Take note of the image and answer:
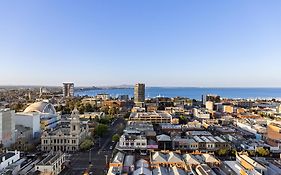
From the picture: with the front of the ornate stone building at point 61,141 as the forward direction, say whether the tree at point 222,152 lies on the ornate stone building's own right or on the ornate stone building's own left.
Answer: on the ornate stone building's own left

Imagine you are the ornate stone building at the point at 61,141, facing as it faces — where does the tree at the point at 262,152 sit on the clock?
The tree is roughly at 10 o'clock from the ornate stone building.

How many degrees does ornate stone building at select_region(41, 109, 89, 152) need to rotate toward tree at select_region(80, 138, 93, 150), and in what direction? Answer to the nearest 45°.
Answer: approximately 45° to its left

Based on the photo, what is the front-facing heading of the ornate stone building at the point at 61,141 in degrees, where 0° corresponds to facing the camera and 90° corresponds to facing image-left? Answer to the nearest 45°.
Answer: approximately 0°

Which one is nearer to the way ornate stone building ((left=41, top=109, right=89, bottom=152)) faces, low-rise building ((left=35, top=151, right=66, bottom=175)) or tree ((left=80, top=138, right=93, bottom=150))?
the low-rise building

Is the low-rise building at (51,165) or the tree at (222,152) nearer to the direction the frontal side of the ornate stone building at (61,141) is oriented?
the low-rise building

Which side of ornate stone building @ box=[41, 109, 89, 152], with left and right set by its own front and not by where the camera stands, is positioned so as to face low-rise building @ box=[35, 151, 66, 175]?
front

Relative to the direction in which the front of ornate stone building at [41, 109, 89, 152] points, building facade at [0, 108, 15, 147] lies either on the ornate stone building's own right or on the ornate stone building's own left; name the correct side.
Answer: on the ornate stone building's own right

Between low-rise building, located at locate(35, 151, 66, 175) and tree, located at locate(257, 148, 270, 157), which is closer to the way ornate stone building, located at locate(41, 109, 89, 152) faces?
the low-rise building
